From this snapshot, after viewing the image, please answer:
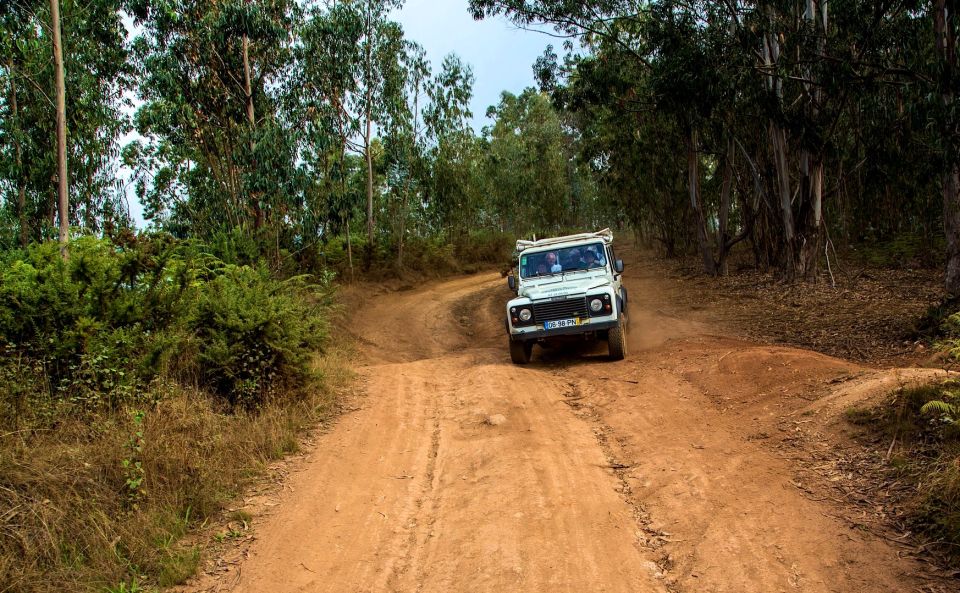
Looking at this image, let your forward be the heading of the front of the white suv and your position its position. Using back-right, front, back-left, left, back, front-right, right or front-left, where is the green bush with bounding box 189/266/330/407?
front-right

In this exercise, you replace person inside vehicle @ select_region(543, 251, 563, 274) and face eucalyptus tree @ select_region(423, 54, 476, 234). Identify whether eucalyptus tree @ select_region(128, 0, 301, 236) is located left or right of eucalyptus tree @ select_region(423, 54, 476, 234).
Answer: left

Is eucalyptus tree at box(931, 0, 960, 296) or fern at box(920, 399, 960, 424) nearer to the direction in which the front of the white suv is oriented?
the fern

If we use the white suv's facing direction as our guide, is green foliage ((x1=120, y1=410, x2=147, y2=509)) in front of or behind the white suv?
in front

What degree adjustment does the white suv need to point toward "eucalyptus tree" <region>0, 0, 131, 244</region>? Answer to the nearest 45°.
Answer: approximately 135° to its right

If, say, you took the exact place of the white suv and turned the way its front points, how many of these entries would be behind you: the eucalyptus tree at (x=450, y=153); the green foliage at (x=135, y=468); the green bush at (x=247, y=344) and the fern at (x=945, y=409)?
1

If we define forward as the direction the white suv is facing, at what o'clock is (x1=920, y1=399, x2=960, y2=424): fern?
The fern is roughly at 11 o'clock from the white suv.

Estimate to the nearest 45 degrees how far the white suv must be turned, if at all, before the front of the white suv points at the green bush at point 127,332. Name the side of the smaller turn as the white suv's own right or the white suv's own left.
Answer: approximately 45° to the white suv's own right

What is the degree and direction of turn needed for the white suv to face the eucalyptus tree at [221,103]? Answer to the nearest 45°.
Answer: approximately 135° to its right

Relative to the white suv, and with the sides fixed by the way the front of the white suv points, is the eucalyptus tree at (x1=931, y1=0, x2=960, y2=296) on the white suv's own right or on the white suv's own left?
on the white suv's own left

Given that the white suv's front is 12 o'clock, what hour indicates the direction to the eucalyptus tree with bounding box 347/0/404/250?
The eucalyptus tree is roughly at 5 o'clock from the white suv.

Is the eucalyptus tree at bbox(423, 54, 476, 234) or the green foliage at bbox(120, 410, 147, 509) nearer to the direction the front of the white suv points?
the green foliage

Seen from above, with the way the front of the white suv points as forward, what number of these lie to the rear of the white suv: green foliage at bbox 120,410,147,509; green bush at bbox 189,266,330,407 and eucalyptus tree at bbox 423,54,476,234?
1

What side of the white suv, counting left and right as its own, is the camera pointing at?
front

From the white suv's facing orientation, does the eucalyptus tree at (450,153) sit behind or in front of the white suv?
behind
